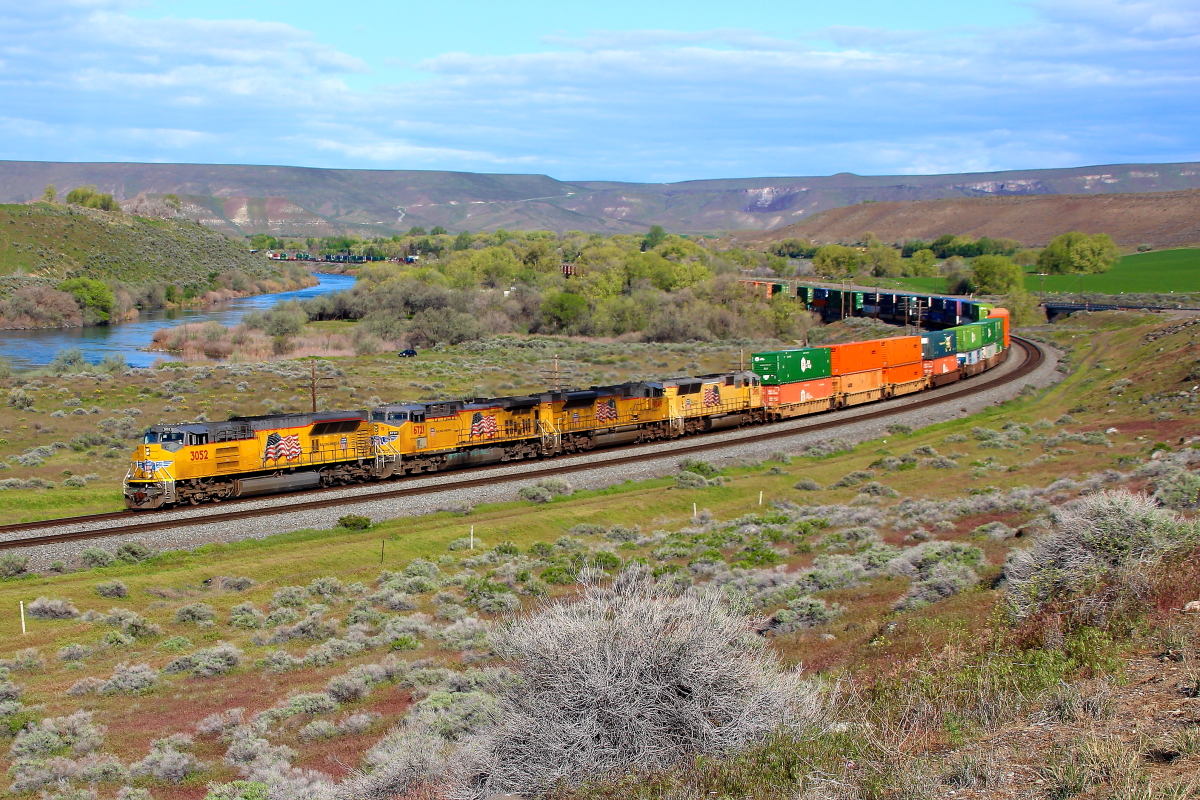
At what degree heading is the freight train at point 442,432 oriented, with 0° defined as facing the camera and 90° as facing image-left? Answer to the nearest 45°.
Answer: approximately 45°

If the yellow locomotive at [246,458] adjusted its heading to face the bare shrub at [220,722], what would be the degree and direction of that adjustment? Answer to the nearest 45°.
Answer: approximately 45° to its left

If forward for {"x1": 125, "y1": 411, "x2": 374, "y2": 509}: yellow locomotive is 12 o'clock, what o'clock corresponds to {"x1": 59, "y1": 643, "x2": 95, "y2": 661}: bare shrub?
The bare shrub is roughly at 11 o'clock from the yellow locomotive.

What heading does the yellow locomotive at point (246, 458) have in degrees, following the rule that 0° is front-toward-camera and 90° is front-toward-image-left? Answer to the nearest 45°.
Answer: approximately 45°

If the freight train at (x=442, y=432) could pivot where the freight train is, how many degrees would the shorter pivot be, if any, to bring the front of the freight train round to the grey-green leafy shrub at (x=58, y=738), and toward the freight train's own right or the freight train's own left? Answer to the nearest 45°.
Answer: approximately 45° to the freight train's own left

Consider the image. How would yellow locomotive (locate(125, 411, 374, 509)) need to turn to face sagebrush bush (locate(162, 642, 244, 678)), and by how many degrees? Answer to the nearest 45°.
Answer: approximately 45° to its left
